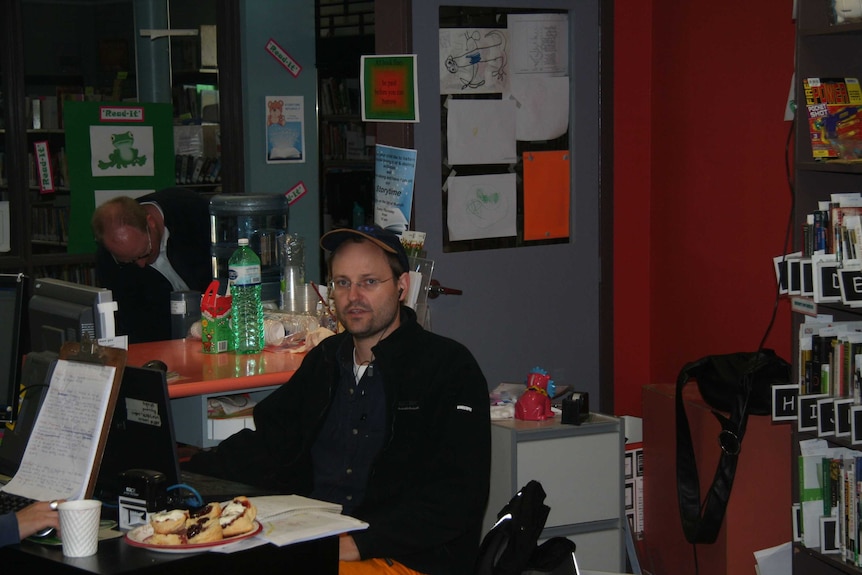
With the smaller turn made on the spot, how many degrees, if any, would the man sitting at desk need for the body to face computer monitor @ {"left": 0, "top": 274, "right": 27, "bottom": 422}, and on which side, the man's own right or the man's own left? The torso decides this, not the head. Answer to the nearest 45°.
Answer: approximately 45° to the man's own right

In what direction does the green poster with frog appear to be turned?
toward the camera

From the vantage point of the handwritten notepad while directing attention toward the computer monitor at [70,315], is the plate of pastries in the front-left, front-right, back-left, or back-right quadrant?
back-right

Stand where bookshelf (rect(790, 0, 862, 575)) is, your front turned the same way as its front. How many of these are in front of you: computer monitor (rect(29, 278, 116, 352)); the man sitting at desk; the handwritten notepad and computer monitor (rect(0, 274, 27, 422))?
4

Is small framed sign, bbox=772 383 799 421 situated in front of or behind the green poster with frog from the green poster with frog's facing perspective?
in front

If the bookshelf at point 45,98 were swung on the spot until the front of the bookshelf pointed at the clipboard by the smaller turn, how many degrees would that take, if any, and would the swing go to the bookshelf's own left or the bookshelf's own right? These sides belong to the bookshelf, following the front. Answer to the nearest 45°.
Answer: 0° — it already faces it

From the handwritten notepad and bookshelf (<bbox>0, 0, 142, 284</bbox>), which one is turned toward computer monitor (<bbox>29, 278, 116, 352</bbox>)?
the bookshelf

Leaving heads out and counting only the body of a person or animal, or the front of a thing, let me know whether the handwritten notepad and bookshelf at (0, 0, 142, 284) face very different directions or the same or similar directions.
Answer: same or similar directions

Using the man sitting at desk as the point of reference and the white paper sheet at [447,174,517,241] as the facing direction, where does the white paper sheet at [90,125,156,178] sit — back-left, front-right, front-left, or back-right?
front-left

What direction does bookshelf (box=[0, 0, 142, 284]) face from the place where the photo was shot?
facing the viewer

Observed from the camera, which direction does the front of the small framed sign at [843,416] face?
facing the viewer and to the left of the viewer
